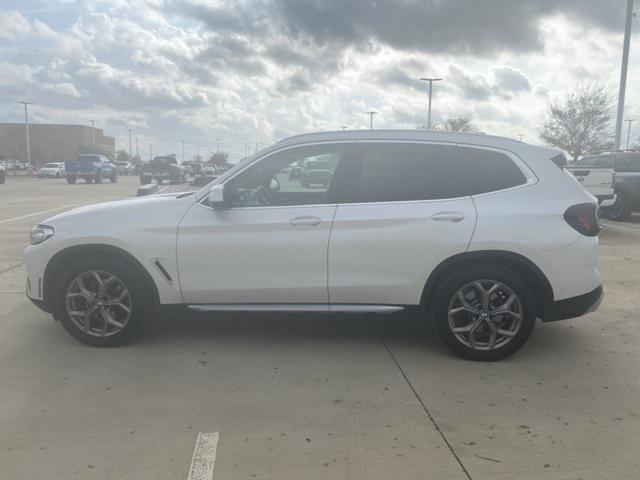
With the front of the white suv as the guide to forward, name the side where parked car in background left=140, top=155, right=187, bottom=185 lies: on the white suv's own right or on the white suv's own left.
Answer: on the white suv's own right

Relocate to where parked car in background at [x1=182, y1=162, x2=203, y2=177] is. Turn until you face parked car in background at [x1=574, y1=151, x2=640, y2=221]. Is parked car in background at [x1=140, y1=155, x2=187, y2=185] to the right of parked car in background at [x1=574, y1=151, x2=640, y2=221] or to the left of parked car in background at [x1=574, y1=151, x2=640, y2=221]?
right

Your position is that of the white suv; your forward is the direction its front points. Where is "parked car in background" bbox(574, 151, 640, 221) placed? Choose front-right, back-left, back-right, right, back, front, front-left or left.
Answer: back-right

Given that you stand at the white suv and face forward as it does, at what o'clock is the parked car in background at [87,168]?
The parked car in background is roughly at 2 o'clock from the white suv.

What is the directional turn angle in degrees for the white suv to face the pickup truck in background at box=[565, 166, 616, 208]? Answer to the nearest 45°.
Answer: approximately 135° to its right

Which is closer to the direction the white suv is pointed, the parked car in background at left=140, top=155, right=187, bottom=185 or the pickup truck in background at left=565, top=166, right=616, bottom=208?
the parked car in background

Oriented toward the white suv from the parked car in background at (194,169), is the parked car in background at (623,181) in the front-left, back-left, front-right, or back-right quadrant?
front-left

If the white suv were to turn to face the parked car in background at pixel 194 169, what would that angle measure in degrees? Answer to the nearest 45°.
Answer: approximately 90° to its right

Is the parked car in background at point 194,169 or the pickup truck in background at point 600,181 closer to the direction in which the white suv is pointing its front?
the parked car in background

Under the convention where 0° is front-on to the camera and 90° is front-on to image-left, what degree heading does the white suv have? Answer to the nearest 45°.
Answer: approximately 90°
